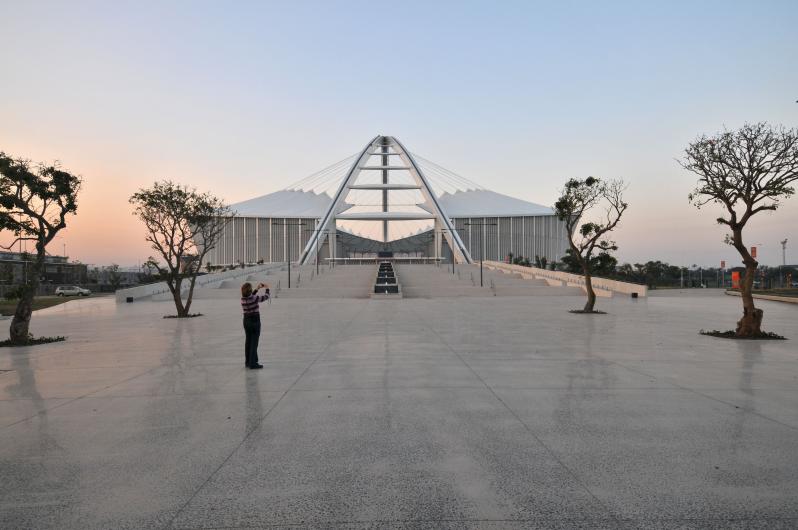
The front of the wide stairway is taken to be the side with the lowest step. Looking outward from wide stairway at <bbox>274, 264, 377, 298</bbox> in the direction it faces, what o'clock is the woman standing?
The woman standing is roughly at 12 o'clock from the wide stairway.

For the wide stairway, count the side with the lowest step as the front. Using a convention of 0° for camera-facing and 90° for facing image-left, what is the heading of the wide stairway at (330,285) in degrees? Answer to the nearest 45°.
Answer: approximately 0°

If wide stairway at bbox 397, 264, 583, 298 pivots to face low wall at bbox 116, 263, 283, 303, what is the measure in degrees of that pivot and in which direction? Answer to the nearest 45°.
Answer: approximately 90° to its right

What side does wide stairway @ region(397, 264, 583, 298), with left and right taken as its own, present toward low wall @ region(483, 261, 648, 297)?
left

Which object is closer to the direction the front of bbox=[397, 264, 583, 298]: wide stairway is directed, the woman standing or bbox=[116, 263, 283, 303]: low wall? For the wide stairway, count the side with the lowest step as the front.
the woman standing

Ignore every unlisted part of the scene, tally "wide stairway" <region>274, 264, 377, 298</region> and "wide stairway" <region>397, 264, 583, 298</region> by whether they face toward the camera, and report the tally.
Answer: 2

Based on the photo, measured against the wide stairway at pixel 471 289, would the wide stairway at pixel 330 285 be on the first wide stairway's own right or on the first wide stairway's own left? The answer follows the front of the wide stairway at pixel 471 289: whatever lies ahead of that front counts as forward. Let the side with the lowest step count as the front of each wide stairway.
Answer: on the first wide stairway's own right

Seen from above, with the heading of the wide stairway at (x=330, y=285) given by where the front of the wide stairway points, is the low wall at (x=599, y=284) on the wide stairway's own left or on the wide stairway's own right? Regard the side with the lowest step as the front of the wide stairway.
on the wide stairway's own left

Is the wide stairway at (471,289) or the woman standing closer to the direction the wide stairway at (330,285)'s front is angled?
the woman standing

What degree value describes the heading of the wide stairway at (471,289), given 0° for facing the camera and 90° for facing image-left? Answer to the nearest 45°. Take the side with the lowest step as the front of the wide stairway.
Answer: approximately 0°

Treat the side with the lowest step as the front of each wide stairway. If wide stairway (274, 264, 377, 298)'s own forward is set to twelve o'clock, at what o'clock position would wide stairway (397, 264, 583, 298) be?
wide stairway (397, 264, 583, 298) is roughly at 10 o'clock from wide stairway (274, 264, 377, 298).
